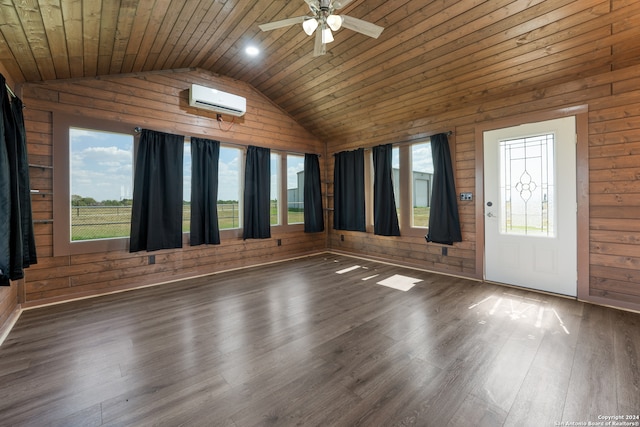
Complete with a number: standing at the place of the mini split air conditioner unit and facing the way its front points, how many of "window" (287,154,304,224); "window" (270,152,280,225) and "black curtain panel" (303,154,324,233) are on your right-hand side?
0

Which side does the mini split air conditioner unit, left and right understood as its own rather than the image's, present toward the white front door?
front

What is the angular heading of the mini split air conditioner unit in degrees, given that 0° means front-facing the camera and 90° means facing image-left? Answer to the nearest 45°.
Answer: approximately 315°

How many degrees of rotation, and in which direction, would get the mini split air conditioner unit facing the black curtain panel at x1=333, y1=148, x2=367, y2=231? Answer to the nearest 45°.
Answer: approximately 45° to its left

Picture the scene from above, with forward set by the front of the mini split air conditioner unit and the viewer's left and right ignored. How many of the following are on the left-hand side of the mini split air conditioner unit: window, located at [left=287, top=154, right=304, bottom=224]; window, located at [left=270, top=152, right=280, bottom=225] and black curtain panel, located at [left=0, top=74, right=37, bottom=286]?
2

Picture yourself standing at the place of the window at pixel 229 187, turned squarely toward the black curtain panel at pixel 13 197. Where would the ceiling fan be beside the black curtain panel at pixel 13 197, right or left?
left

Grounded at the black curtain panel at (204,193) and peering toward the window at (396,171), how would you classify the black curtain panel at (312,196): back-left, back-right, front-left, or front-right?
front-left

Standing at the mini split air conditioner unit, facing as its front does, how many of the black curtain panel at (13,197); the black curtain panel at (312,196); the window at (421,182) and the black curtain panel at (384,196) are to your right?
1

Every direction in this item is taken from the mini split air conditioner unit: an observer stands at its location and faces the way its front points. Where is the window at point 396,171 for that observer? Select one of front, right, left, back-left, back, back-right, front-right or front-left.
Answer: front-left

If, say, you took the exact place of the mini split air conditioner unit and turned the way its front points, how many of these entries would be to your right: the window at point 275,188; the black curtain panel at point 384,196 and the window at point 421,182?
0

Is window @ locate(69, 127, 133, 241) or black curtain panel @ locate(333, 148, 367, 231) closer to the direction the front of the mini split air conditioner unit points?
the black curtain panel

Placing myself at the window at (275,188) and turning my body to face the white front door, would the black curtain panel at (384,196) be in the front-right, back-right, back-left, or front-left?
front-left

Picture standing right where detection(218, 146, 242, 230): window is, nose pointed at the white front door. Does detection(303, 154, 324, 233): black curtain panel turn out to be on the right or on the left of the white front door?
left

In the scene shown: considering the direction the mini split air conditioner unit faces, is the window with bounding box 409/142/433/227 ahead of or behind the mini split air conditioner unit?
ahead

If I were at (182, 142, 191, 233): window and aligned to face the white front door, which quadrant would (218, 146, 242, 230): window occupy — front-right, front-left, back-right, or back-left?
front-left
